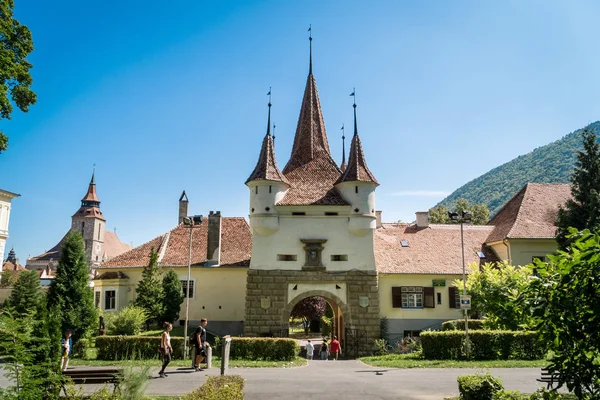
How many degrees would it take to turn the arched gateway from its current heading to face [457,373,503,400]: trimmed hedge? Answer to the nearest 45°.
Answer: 0° — it already faces it

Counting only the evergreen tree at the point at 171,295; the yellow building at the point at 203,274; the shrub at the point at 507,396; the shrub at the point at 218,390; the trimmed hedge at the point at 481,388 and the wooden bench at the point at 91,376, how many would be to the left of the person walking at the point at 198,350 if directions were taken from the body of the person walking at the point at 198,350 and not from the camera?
2

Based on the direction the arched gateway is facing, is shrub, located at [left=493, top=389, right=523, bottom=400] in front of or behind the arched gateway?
in front

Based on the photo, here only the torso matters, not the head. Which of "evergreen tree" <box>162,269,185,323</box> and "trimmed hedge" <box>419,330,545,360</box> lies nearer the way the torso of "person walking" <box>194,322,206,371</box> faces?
the trimmed hedge

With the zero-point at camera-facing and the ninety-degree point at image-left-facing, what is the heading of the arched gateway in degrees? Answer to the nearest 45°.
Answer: approximately 0°
